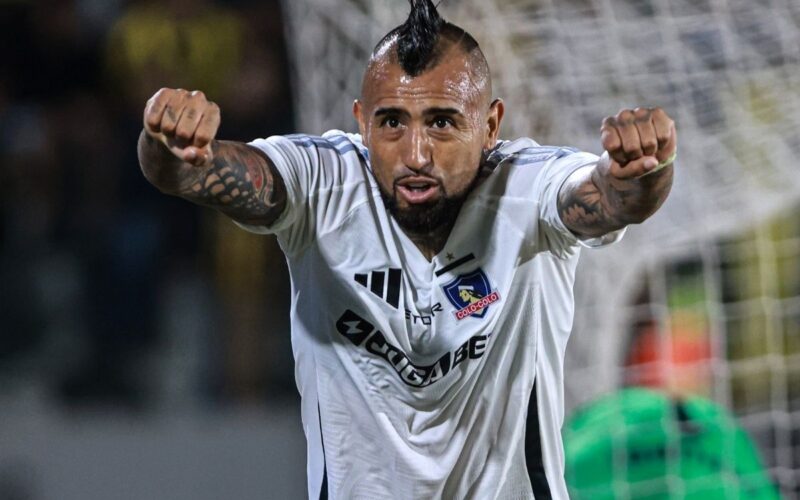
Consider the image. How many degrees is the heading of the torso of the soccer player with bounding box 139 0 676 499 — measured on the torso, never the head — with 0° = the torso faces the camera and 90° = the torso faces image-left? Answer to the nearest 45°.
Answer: approximately 0°

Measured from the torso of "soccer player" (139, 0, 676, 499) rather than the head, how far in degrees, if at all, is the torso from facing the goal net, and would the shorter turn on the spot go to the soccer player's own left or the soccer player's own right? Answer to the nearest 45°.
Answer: approximately 135° to the soccer player's own left

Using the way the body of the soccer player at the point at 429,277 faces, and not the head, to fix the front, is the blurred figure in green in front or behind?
behind
